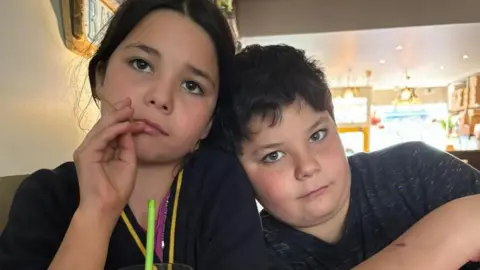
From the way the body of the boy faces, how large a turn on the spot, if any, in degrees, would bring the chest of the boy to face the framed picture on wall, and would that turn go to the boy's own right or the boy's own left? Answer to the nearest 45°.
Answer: approximately 90° to the boy's own right

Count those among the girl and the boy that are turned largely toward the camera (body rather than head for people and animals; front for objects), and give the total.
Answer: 2

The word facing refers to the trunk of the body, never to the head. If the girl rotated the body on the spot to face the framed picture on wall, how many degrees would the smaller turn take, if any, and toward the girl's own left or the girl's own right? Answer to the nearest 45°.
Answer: approximately 180°
